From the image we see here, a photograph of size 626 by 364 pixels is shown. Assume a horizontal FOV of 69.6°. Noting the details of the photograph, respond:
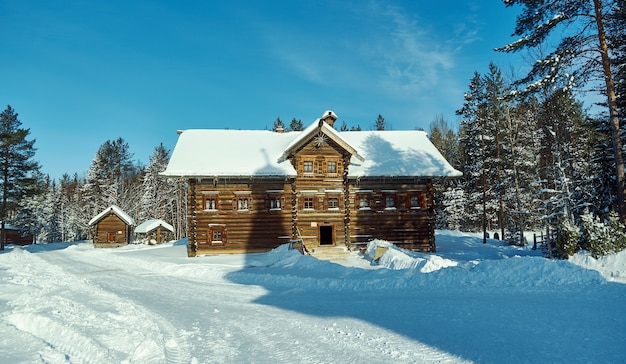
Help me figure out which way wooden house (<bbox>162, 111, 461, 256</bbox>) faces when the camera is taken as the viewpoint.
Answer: facing the viewer

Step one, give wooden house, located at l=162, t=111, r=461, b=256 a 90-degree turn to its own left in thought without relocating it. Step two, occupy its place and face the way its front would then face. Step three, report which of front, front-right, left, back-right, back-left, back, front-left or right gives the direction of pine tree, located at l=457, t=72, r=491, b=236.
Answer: front-left

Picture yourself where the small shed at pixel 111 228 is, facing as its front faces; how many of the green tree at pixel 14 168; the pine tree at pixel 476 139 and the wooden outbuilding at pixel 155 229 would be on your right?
1

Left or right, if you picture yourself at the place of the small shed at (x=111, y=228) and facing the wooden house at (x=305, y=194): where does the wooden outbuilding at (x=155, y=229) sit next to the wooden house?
left

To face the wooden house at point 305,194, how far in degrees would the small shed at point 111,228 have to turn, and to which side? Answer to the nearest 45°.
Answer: approximately 45° to its left

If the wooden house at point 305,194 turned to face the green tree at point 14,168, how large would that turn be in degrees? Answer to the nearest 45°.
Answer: approximately 135° to its right

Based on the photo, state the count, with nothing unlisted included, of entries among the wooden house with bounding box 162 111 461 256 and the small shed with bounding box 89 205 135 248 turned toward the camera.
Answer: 2

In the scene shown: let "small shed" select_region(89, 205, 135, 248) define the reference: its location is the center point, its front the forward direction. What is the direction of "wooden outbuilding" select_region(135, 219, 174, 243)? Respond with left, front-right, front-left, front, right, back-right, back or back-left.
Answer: left

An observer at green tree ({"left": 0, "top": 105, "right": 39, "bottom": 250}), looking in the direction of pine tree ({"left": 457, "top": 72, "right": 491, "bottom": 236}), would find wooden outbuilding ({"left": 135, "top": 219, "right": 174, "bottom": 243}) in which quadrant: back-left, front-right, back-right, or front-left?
front-left

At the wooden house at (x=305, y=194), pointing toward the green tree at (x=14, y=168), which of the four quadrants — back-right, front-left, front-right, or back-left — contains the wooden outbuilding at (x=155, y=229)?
front-right

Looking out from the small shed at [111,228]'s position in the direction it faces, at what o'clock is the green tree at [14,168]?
The green tree is roughly at 3 o'clock from the small shed.

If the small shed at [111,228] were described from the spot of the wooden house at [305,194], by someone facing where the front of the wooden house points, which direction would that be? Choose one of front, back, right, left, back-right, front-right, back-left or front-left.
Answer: back-right
